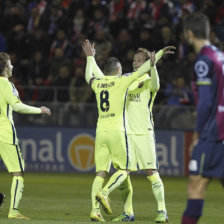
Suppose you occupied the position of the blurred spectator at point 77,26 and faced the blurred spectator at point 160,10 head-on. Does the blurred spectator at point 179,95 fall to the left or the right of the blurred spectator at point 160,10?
right

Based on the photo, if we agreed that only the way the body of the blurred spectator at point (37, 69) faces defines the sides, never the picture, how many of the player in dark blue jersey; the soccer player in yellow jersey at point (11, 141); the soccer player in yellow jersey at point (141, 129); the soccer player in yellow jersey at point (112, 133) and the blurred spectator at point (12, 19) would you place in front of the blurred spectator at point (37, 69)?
4

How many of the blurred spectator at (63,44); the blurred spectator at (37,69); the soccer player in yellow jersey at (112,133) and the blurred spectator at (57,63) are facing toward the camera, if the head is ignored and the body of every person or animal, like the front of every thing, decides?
3

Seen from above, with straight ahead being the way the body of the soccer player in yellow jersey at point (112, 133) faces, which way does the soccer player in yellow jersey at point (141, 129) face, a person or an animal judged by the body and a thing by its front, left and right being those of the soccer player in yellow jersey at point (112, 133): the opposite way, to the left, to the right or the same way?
the opposite way

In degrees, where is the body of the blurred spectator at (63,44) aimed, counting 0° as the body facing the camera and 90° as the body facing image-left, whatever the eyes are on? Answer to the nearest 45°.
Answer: approximately 0°

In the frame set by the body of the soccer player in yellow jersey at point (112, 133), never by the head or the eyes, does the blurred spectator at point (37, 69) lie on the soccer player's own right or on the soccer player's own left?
on the soccer player's own left

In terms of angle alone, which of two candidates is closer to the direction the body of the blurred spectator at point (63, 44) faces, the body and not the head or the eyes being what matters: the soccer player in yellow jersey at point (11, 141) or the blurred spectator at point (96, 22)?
the soccer player in yellow jersey

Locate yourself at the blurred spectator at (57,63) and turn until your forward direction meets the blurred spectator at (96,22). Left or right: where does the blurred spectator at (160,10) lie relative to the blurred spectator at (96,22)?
right

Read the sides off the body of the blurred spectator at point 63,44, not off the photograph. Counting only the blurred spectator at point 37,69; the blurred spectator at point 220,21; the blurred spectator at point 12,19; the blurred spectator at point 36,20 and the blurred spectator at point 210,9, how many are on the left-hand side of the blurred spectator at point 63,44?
2
